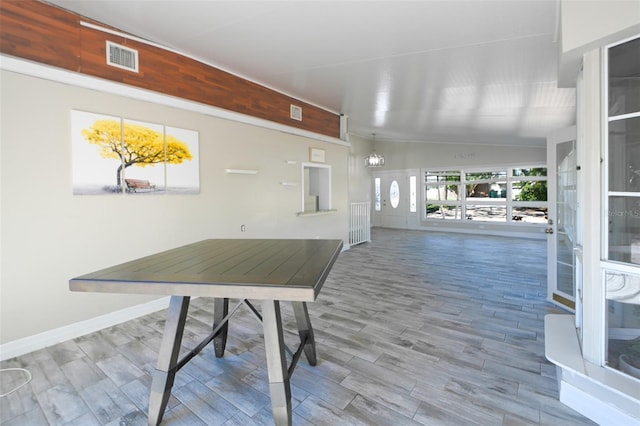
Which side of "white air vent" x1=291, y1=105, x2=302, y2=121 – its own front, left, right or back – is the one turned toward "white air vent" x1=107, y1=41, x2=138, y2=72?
right

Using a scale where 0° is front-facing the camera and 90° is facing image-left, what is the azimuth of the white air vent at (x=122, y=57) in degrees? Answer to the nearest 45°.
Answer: approximately 315°

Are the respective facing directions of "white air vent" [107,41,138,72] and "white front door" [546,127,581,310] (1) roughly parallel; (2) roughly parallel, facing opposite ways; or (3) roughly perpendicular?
roughly parallel, facing opposite ways

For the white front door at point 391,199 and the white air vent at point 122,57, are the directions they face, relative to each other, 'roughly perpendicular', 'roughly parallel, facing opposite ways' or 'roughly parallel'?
roughly perpendicular

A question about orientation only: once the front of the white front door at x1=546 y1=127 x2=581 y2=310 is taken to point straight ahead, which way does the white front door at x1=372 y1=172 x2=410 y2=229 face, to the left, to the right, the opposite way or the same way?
to the left

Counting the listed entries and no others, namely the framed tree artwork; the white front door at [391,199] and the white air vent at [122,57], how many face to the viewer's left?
0

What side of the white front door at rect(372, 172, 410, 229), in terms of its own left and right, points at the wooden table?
front

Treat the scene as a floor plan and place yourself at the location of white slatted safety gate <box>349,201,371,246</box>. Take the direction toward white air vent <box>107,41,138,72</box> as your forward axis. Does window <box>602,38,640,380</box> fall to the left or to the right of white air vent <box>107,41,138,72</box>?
left

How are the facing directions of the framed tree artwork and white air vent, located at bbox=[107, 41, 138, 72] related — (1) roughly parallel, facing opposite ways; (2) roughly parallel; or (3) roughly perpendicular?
roughly parallel

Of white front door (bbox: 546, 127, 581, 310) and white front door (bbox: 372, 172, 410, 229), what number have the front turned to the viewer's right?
0

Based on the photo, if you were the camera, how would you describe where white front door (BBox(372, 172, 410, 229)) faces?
facing the viewer

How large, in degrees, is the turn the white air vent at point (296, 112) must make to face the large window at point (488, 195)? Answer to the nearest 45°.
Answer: approximately 90° to its left

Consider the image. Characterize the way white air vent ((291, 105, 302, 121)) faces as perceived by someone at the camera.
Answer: facing the viewer and to the right of the viewer
